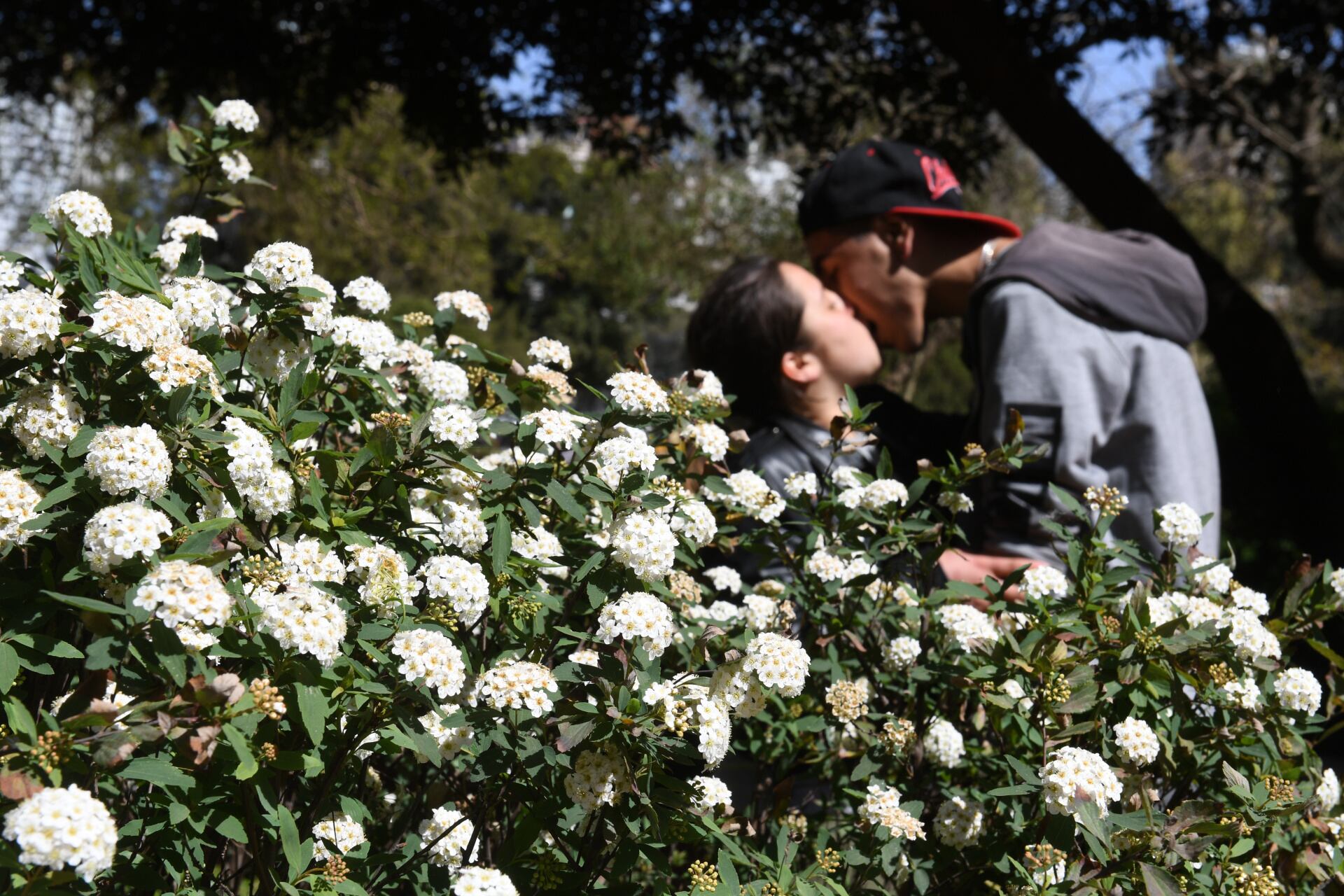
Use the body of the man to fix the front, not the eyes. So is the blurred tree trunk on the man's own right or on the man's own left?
on the man's own right

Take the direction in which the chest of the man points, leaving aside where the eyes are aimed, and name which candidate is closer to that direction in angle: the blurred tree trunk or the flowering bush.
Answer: the flowering bush

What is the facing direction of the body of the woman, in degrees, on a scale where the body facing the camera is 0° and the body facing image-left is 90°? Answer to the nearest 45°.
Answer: approximately 270°

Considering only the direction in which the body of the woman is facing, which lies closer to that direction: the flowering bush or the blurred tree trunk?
the blurred tree trunk

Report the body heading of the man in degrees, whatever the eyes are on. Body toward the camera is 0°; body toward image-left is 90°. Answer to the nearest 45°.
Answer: approximately 90°

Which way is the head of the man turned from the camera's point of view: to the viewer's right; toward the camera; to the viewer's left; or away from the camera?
to the viewer's left

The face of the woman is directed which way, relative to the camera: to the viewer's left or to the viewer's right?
to the viewer's right

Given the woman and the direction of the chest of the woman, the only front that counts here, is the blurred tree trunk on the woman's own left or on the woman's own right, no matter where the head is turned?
on the woman's own left

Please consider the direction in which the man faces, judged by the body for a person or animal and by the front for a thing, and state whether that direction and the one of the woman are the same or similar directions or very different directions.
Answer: very different directions
